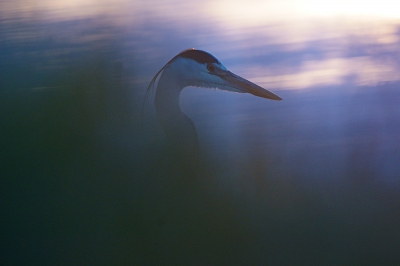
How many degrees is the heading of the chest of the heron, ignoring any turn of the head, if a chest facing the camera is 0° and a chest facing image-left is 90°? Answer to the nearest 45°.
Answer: approximately 270°
